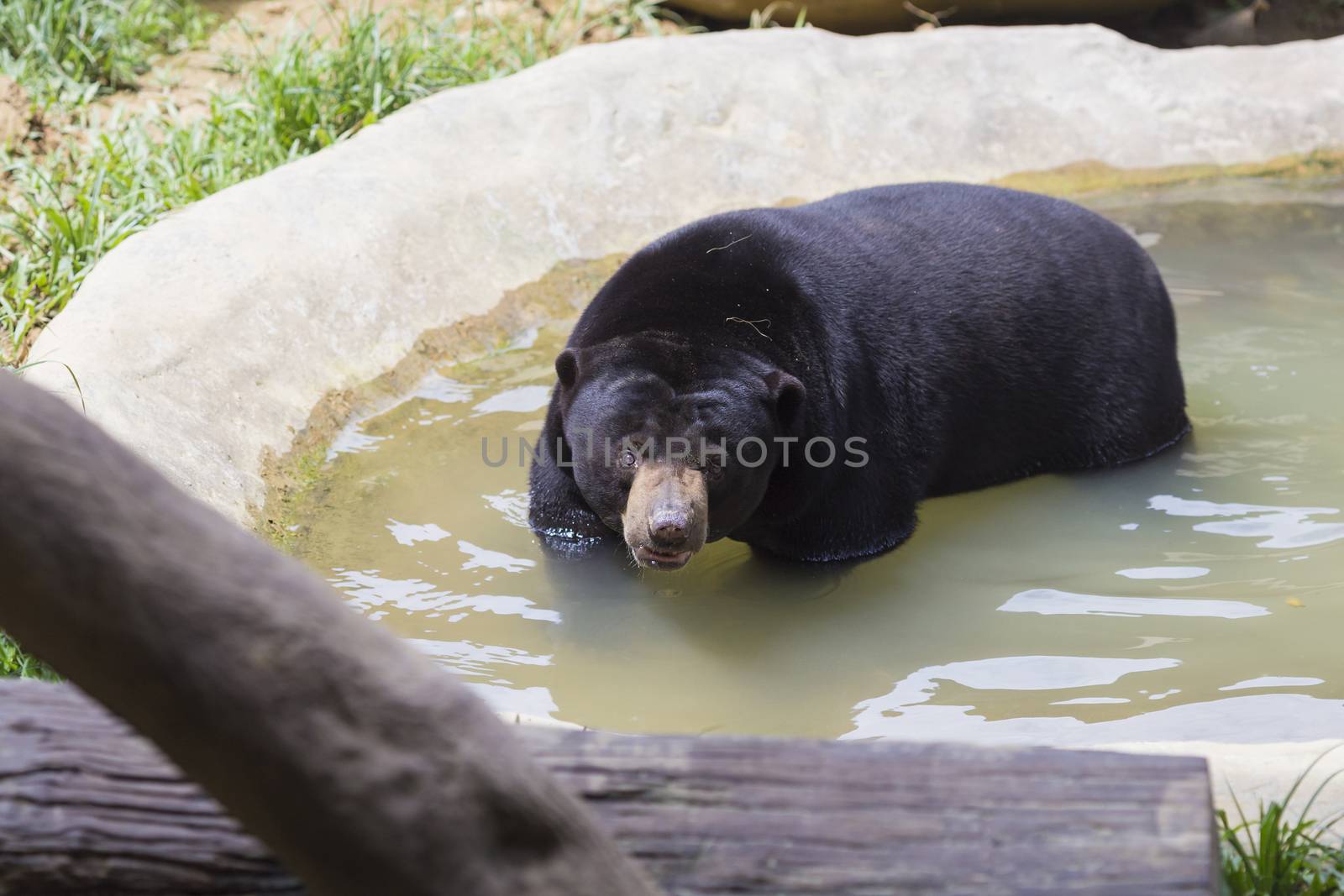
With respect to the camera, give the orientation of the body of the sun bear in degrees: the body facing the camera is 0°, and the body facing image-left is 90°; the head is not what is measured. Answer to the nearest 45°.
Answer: approximately 45°

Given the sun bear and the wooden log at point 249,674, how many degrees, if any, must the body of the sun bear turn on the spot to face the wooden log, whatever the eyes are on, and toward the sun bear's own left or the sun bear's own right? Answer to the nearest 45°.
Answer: approximately 45° to the sun bear's own left
